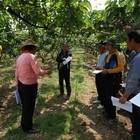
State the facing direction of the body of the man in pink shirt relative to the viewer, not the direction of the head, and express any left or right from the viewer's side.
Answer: facing away from the viewer and to the right of the viewer
